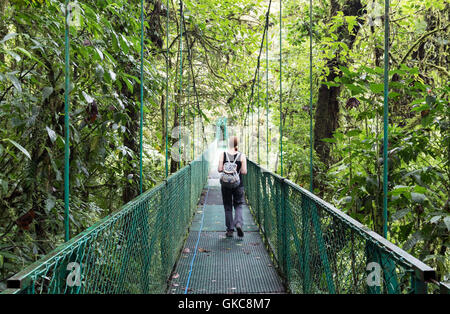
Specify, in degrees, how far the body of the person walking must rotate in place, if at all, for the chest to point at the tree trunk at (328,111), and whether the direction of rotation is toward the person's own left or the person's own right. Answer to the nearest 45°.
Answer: approximately 45° to the person's own right

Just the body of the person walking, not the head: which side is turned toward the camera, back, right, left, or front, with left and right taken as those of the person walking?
back
